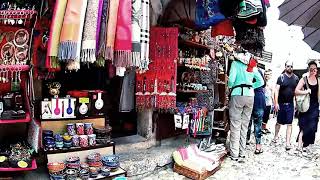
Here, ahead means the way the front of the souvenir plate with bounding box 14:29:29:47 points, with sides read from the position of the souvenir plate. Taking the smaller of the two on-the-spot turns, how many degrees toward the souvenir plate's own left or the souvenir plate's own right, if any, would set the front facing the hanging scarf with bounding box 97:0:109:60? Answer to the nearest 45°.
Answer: approximately 45° to the souvenir plate's own left

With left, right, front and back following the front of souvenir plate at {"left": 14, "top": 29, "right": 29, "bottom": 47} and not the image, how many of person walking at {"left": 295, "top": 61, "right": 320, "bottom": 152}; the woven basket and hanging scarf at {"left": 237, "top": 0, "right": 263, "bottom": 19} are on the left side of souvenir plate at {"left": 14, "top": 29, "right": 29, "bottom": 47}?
3

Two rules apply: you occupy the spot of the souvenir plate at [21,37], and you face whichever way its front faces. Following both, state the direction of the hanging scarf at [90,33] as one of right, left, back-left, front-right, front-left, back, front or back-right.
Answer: front-left
